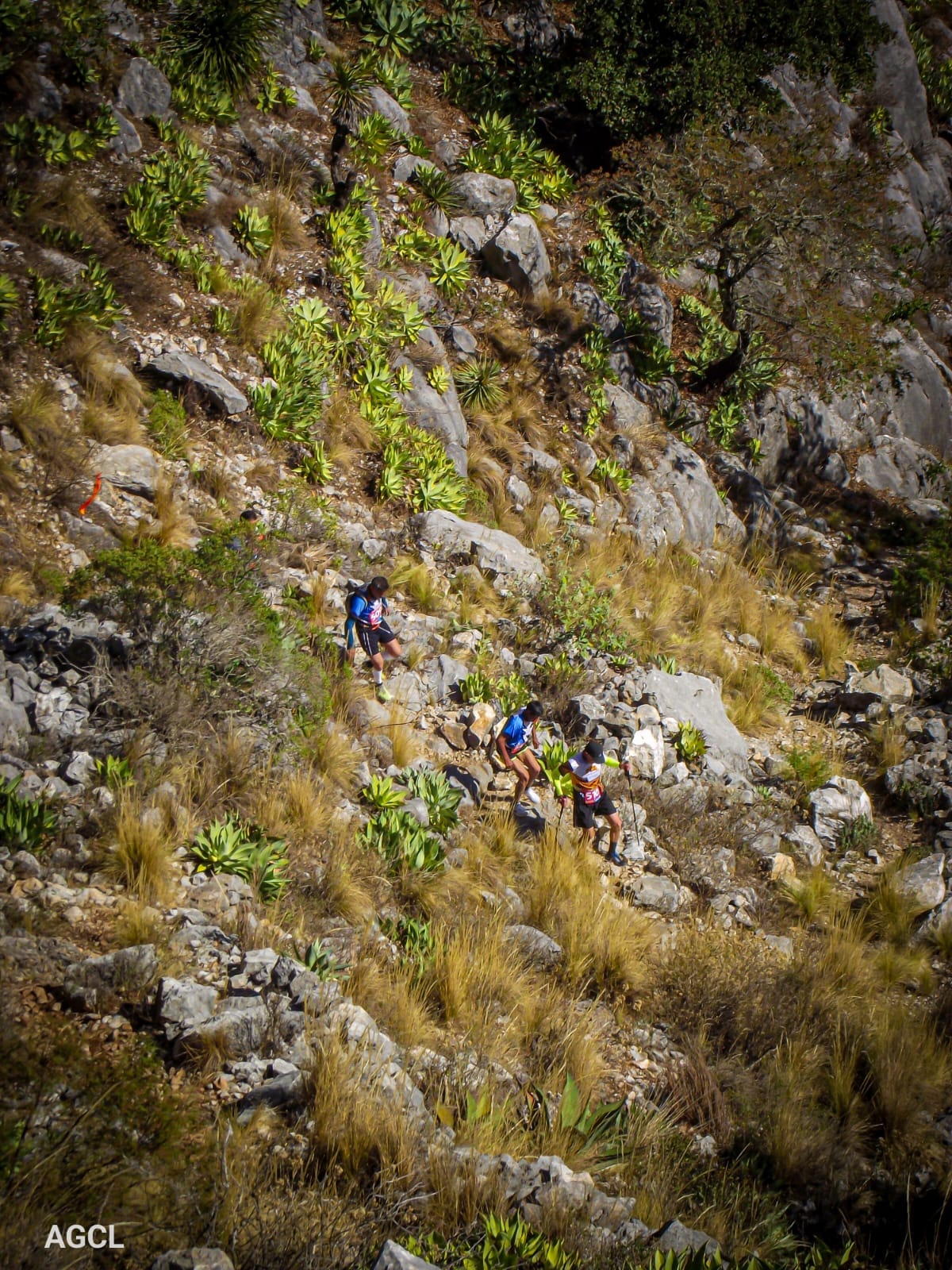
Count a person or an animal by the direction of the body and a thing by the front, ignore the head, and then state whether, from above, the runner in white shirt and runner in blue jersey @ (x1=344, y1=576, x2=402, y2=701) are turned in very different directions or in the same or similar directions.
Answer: same or similar directions

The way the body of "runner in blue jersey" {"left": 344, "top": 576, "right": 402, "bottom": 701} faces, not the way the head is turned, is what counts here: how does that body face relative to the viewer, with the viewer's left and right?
facing the viewer and to the right of the viewer

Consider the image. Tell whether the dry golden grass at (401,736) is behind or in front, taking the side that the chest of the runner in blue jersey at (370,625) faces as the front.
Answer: in front

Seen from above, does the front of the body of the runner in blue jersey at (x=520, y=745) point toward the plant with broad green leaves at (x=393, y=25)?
no

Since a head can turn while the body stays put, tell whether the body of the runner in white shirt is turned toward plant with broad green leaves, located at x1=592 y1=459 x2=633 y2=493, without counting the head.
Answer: no

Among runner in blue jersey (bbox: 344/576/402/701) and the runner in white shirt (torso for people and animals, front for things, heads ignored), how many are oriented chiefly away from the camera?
0

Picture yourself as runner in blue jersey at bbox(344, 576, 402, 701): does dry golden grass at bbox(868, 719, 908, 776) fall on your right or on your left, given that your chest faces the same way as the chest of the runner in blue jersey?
on your left

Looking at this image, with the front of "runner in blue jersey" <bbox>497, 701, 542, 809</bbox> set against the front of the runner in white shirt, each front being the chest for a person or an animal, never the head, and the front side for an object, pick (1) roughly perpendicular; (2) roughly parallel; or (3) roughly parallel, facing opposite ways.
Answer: roughly parallel

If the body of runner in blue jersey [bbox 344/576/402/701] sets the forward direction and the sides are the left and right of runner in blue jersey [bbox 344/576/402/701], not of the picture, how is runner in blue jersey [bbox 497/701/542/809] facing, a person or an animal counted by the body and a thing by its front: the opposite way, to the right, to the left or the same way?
the same way

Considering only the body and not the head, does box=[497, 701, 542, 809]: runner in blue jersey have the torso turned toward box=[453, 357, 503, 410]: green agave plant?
no

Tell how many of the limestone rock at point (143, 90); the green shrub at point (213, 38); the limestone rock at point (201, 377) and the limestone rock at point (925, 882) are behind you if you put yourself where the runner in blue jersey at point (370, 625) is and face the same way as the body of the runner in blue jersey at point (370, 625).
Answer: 3

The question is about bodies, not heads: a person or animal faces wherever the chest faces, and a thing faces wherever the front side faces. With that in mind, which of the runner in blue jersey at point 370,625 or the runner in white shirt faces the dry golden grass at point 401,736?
the runner in blue jersey
